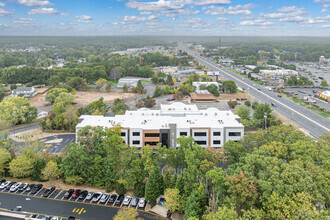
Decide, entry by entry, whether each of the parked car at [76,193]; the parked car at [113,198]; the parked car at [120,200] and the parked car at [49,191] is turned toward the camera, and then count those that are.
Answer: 0

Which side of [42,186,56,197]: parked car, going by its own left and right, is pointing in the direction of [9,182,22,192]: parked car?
left

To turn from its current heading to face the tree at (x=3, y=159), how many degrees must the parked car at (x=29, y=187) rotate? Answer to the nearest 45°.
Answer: approximately 90° to its left

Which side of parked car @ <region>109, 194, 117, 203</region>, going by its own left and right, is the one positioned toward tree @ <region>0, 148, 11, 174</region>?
left

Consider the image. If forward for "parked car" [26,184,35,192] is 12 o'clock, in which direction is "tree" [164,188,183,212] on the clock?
The tree is roughly at 3 o'clock from the parked car.

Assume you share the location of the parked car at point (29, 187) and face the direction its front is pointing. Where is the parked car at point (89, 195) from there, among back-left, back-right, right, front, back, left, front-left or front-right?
right

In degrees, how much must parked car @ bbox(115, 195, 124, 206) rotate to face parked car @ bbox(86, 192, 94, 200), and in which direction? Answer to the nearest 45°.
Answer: approximately 135° to its left

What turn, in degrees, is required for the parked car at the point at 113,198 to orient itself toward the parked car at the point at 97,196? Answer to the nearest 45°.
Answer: approximately 135° to its left

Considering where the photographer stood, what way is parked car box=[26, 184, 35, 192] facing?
facing away from the viewer and to the right of the viewer

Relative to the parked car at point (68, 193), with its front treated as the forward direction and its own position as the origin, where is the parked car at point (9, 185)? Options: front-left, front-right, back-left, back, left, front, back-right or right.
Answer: left

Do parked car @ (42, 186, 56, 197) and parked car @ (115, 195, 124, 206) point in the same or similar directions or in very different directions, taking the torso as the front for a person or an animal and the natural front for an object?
same or similar directions

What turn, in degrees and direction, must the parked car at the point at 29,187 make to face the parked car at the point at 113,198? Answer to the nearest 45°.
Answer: approximately 90° to its right

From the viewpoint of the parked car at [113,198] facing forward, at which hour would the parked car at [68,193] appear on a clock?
the parked car at [68,193] is roughly at 8 o'clock from the parked car at [113,198].

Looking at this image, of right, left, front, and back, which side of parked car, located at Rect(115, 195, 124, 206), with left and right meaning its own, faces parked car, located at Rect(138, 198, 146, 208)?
right

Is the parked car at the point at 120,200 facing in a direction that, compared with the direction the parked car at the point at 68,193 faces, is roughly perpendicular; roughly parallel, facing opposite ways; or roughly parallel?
roughly parallel
